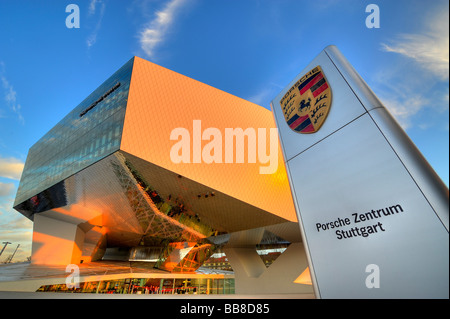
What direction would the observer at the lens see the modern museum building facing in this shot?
facing the viewer and to the left of the viewer
